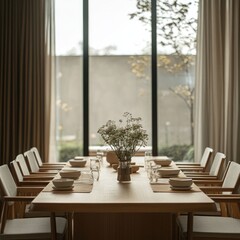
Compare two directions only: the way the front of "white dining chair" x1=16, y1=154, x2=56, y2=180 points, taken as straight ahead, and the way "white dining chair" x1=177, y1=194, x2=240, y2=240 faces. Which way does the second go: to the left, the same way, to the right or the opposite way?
the opposite way

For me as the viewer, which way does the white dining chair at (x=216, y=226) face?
facing to the left of the viewer

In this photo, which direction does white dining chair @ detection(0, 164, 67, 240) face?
to the viewer's right

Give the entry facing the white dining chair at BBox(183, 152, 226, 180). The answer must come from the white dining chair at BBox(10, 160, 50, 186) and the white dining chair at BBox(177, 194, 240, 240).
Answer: the white dining chair at BBox(10, 160, 50, 186)

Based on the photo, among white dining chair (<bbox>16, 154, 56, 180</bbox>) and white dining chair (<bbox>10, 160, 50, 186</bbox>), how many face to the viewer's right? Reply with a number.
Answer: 2

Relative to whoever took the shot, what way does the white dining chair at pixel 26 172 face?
facing to the right of the viewer

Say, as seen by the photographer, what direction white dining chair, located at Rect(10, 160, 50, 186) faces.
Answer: facing to the right of the viewer

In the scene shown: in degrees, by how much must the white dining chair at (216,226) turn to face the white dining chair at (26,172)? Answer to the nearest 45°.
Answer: approximately 45° to its right

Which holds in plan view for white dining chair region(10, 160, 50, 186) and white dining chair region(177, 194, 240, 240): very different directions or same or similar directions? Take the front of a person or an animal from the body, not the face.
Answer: very different directions

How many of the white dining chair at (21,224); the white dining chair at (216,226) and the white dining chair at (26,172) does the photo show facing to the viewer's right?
2

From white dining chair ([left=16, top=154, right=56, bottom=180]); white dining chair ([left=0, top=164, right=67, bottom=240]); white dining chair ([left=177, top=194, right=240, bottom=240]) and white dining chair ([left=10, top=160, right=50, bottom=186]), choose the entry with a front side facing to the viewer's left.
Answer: white dining chair ([left=177, top=194, right=240, bottom=240])

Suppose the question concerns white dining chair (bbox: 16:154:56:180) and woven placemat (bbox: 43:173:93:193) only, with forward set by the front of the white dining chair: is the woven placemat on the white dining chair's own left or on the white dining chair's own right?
on the white dining chair's own right

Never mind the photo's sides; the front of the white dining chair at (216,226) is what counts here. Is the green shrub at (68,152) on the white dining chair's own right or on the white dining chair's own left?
on the white dining chair's own right

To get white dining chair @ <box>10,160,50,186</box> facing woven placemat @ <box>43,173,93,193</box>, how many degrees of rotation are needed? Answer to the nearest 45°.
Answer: approximately 45° to its right
